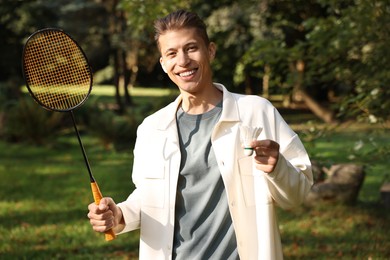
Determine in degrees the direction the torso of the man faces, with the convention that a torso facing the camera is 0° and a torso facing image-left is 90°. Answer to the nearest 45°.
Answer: approximately 0°

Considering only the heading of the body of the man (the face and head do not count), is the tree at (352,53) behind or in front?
behind
